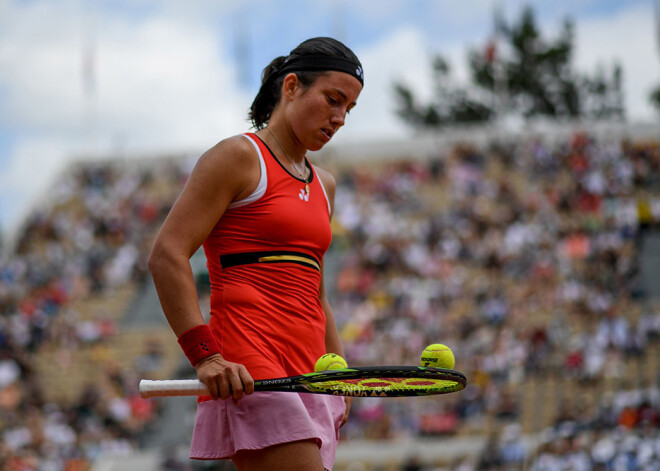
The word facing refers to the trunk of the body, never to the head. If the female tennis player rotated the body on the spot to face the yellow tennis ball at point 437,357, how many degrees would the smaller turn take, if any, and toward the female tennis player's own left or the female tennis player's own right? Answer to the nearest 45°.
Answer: approximately 45° to the female tennis player's own left

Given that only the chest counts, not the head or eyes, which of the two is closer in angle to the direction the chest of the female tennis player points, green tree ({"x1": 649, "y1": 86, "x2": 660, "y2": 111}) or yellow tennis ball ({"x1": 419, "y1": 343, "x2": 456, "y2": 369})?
the yellow tennis ball

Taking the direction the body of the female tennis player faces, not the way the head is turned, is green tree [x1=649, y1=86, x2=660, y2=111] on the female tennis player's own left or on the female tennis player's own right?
on the female tennis player's own left

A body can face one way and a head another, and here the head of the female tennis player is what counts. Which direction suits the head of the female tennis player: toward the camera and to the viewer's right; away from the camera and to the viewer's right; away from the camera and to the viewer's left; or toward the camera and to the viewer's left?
toward the camera and to the viewer's right

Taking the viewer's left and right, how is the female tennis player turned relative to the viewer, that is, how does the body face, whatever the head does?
facing the viewer and to the right of the viewer
